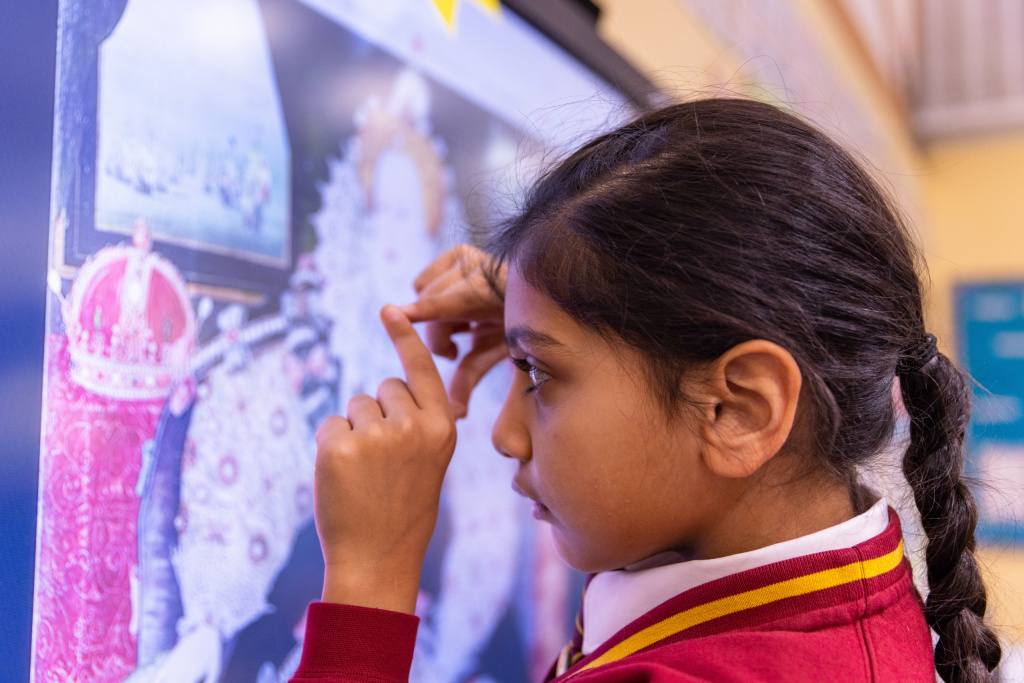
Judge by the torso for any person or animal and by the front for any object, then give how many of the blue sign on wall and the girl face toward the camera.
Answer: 1

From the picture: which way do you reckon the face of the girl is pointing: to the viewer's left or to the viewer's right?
to the viewer's left

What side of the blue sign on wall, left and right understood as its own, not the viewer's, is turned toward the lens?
front

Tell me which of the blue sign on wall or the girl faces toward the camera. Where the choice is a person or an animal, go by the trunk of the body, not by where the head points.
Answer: the blue sign on wall

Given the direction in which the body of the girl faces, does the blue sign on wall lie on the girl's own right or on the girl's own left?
on the girl's own right

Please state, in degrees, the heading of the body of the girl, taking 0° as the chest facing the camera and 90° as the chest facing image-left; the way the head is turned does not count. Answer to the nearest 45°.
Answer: approximately 90°

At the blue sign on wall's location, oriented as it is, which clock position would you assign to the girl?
The girl is roughly at 12 o'clock from the blue sign on wall.

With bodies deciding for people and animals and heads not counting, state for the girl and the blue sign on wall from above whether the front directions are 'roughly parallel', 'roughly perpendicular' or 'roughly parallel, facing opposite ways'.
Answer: roughly perpendicular
